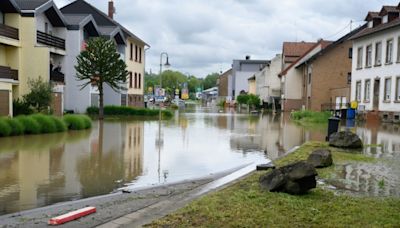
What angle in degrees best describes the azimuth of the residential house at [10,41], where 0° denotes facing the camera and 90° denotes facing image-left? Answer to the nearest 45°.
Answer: approximately 315°

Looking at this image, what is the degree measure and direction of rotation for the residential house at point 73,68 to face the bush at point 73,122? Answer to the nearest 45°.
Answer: approximately 45° to its right

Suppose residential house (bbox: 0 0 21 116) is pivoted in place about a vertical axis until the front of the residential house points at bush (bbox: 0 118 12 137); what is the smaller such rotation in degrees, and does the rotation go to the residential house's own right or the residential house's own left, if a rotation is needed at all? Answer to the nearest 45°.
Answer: approximately 45° to the residential house's own right

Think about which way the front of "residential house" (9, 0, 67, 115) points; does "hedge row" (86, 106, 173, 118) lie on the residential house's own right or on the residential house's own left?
on the residential house's own left

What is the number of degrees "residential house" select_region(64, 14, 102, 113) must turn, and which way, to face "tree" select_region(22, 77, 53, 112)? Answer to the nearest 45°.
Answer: approximately 45° to its right

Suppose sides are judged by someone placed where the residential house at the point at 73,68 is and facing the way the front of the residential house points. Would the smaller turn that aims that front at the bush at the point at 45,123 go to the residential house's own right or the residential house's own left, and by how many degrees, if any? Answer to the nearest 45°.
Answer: approximately 45° to the residential house's own right
